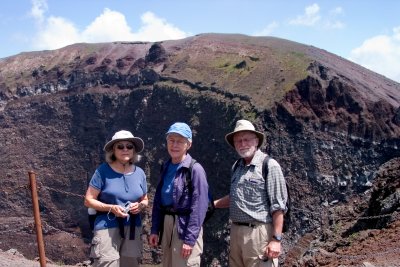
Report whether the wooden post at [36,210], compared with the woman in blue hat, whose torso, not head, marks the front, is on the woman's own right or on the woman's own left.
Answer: on the woman's own right

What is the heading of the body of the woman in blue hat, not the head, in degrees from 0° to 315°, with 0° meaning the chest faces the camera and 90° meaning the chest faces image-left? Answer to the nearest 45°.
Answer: approximately 45°

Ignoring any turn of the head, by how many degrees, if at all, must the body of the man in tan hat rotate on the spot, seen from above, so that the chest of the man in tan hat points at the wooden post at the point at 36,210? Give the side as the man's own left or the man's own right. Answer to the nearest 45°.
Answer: approximately 45° to the man's own right

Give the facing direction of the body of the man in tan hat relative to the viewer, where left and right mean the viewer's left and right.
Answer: facing the viewer and to the left of the viewer

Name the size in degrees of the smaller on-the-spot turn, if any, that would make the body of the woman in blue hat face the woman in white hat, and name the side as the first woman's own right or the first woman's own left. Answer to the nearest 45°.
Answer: approximately 45° to the first woman's own right

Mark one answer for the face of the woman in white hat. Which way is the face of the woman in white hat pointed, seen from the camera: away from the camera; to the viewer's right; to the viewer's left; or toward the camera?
toward the camera

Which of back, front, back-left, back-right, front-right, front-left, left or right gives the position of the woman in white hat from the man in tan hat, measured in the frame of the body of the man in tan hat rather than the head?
front-right

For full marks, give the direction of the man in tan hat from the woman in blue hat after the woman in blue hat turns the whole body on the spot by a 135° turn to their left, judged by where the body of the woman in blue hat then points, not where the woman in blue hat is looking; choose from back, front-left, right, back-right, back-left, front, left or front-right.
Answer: front
